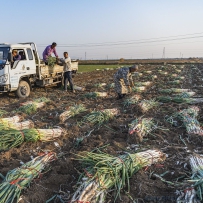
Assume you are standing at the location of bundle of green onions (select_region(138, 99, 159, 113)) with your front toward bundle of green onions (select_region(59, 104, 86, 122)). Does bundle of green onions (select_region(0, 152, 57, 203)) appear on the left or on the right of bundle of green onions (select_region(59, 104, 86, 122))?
left

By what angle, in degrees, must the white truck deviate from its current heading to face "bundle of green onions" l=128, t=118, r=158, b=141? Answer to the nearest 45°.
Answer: approximately 90° to its left

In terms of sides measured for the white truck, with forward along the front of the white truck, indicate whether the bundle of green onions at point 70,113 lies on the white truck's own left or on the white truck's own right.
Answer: on the white truck's own left

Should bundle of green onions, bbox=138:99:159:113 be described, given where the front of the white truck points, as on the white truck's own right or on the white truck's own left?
on the white truck's own left

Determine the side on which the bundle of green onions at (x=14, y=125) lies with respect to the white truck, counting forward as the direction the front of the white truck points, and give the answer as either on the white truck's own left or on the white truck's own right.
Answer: on the white truck's own left

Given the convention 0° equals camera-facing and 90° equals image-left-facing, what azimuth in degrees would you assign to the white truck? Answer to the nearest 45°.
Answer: approximately 45°
